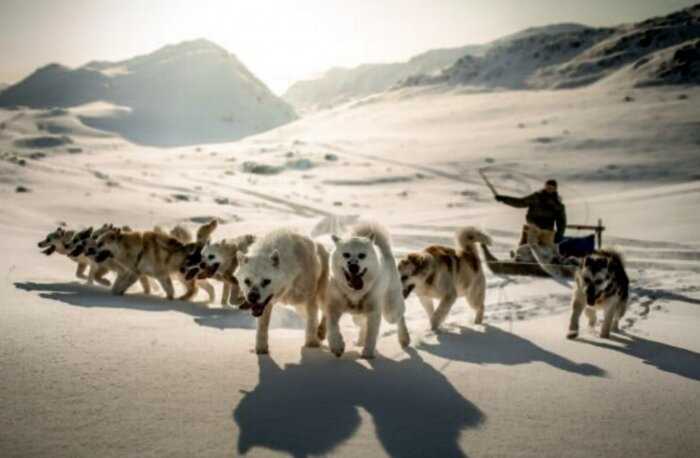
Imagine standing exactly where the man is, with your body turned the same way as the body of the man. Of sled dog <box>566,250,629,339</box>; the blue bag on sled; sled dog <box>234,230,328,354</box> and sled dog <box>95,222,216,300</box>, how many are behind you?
1

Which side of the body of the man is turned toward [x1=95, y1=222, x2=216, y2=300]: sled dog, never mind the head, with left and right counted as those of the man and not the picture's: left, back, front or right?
front

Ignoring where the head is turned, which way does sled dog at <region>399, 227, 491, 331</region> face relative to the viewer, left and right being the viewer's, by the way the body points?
facing the viewer and to the left of the viewer

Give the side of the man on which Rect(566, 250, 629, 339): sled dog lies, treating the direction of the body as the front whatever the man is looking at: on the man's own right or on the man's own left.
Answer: on the man's own left

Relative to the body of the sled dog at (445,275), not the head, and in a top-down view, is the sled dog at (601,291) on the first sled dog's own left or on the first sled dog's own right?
on the first sled dog's own left

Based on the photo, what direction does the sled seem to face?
to the viewer's left

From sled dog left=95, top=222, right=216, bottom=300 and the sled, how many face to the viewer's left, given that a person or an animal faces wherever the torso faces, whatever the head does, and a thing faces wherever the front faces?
2

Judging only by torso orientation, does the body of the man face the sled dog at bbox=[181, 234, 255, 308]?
yes

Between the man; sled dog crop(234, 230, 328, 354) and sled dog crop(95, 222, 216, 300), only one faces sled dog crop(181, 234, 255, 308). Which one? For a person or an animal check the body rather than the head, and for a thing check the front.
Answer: the man

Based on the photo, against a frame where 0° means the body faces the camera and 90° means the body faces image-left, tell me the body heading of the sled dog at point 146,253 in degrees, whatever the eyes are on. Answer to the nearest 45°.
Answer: approximately 90°

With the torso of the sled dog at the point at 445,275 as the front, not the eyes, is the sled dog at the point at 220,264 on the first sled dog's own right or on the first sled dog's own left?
on the first sled dog's own right

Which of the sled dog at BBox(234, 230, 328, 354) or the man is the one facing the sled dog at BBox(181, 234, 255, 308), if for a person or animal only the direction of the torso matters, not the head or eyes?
the man

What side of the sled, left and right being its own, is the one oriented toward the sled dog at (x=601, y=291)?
left

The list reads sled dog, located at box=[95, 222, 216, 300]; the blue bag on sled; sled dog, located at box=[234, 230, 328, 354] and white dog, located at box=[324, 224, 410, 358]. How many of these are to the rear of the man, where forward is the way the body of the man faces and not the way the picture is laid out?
1

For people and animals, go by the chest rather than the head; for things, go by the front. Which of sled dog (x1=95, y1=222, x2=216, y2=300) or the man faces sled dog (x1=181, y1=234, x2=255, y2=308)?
the man
